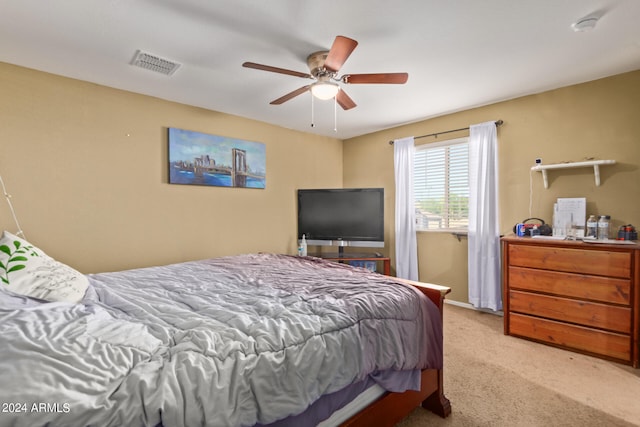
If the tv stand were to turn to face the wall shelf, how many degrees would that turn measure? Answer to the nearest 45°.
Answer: approximately 45° to its left

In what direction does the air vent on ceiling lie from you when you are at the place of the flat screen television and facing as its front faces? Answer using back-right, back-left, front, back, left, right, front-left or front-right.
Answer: front-right

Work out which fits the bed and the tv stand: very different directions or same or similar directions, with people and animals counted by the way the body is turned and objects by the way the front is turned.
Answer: very different directions

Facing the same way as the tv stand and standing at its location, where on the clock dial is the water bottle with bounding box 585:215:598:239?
The water bottle is roughly at 10 o'clock from the tv stand.

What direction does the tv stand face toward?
toward the camera

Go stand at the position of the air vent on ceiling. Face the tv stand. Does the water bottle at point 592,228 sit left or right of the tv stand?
right

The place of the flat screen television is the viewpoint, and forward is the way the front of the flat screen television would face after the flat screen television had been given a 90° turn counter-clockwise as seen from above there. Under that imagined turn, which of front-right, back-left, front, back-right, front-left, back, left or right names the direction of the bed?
right

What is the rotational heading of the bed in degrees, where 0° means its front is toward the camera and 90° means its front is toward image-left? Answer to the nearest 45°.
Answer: approximately 225°

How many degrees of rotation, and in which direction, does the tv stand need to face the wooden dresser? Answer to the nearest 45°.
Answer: approximately 45° to its left

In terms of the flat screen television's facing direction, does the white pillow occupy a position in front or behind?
in front

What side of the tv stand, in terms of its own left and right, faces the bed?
front

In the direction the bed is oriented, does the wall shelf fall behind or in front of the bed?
in front

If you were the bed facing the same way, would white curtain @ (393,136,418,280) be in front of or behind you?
in front
